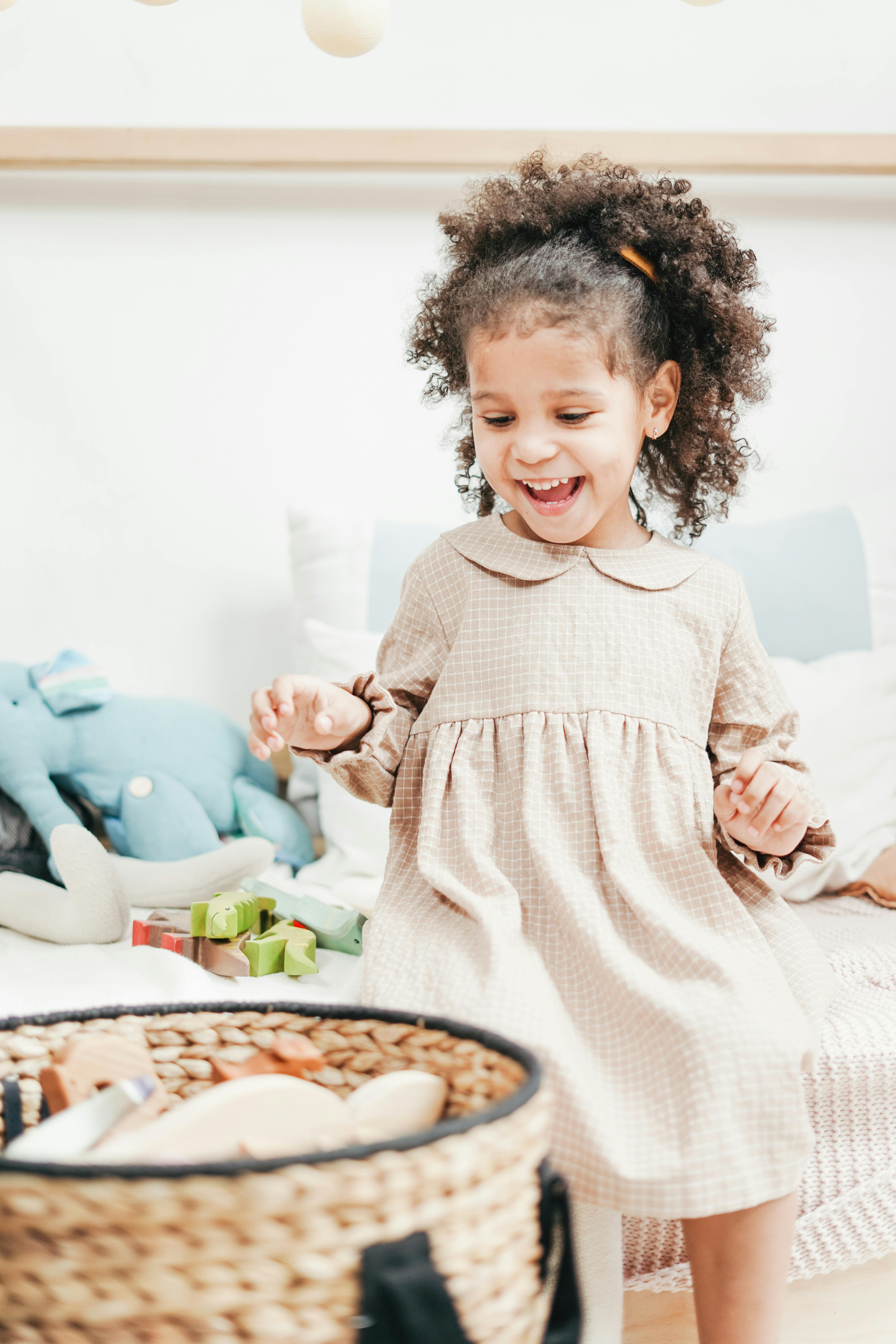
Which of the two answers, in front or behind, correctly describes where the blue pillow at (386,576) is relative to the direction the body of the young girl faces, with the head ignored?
behind

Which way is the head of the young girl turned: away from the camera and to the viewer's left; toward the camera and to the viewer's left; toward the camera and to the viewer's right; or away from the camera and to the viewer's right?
toward the camera and to the viewer's left

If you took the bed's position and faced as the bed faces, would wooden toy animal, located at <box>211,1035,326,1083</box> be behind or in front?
in front

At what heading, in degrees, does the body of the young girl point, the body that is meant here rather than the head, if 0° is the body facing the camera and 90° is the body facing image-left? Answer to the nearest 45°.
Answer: approximately 0°
